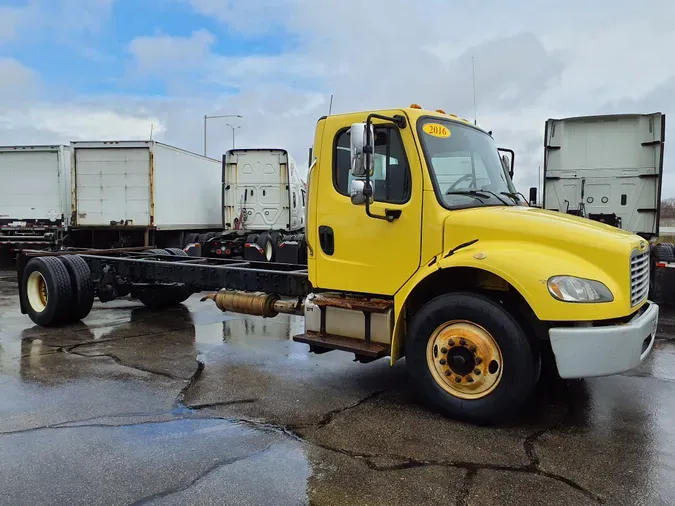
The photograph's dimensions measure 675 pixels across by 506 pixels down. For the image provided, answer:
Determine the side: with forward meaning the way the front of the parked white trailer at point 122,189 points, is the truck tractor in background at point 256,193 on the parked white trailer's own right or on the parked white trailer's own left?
on the parked white trailer's own right

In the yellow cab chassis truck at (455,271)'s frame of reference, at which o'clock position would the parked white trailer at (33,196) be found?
The parked white trailer is roughly at 6 o'clock from the yellow cab chassis truck.

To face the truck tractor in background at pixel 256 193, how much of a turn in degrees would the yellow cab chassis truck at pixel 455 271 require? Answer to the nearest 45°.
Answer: approximately 135° to its left

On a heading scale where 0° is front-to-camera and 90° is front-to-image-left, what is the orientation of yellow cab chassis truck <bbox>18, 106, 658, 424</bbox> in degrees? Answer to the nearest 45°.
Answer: approximately 315°

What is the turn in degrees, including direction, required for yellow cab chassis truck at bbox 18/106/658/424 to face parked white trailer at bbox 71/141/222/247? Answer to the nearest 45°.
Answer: approximately 180°

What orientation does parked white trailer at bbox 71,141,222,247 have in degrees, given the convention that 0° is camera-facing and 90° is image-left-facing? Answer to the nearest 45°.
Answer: approximately 225°

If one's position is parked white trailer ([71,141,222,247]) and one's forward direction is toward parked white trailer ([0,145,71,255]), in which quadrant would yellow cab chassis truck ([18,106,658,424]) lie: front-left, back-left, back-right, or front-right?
back-left

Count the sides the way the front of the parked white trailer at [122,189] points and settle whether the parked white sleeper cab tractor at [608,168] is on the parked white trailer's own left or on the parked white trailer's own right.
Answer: on the parked white trailer's own right

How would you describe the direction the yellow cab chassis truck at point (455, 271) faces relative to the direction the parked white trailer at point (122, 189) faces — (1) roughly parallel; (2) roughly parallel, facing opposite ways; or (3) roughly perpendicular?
roughly perpendicular
